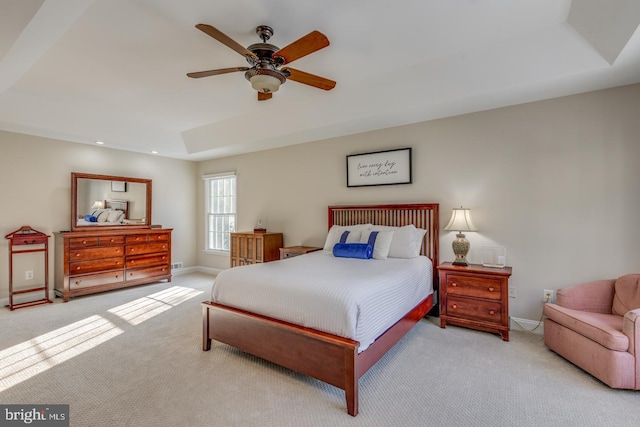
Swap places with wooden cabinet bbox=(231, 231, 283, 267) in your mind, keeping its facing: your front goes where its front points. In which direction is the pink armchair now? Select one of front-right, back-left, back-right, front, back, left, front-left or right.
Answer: left

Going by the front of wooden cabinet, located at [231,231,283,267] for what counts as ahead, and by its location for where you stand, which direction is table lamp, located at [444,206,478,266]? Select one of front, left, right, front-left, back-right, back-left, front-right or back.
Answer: left

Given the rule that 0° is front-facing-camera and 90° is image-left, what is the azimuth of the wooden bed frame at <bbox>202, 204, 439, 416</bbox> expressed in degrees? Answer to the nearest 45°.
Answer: approximately 45°

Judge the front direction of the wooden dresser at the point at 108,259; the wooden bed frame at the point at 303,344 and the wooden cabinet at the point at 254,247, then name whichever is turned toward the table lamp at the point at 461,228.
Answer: the wooden dresser at the point at 108,259

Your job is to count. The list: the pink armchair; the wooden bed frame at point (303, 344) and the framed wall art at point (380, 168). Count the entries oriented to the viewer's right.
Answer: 0

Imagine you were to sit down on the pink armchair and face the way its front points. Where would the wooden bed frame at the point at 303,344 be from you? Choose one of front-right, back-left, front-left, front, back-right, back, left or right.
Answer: front

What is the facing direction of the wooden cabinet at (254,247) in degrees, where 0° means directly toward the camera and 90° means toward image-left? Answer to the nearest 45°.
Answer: approximately 45°

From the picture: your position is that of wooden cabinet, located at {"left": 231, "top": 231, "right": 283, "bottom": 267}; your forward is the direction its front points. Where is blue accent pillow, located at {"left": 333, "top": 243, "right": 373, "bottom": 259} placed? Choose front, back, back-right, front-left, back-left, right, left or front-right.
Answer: left

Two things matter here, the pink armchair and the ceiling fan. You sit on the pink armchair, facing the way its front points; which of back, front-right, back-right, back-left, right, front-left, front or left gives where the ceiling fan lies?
front

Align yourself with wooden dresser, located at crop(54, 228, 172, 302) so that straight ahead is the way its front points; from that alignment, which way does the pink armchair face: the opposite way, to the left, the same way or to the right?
the opposite way

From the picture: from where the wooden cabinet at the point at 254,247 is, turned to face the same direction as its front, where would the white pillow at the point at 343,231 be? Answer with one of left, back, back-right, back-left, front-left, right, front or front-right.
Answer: left

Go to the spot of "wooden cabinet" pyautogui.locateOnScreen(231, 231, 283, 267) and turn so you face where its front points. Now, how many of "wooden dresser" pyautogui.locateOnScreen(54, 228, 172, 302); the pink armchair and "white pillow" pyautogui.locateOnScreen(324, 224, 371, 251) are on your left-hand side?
2
